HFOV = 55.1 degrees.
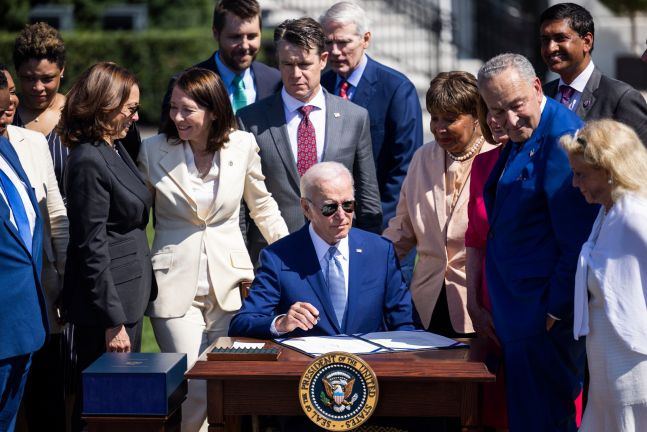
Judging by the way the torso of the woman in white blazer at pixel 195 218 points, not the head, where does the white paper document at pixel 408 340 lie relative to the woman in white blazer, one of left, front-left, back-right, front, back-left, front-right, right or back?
front-left

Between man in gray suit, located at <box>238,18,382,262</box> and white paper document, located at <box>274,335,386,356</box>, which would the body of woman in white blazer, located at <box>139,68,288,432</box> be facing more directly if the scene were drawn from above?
the white paper document

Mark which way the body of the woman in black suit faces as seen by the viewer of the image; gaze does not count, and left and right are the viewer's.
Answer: facing to the right of the viewer

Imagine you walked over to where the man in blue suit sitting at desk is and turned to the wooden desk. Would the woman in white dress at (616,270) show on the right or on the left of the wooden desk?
left

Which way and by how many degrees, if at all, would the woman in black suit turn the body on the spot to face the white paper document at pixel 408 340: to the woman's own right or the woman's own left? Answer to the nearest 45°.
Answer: approximately 45° to the woman's own right

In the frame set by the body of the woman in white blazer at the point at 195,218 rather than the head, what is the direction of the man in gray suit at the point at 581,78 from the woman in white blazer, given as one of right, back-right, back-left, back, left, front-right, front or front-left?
left

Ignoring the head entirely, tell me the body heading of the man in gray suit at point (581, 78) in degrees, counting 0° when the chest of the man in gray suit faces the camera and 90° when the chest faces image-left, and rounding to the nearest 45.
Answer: approximately 45°

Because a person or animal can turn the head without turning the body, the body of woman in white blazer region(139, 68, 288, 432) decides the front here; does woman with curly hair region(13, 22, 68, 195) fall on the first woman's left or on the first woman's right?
on the first woman's right

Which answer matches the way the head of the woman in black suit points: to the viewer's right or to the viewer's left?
to the viewer's right

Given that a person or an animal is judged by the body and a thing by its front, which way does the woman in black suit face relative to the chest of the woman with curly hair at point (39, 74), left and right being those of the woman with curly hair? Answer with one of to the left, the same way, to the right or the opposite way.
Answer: to the left

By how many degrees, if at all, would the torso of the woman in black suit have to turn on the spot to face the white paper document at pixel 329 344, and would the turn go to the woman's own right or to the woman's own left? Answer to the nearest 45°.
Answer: approximately 45° to the woman's own right

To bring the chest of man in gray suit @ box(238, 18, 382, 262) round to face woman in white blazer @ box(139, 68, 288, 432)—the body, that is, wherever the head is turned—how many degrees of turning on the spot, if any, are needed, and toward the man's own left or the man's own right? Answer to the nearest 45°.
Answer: approximately 45° to the man's own right

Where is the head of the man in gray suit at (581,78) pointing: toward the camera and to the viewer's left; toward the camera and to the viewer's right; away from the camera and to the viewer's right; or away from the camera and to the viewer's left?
toward the camera and to the viewer's left

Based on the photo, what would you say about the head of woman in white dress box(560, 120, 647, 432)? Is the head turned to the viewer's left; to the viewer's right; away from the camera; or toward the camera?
to the viewer's left

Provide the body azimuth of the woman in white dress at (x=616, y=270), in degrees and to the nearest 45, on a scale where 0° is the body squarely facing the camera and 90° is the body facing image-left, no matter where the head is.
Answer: approximately 90°

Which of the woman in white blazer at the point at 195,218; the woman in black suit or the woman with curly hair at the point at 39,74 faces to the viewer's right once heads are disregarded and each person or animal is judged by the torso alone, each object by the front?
the woman in black suit
